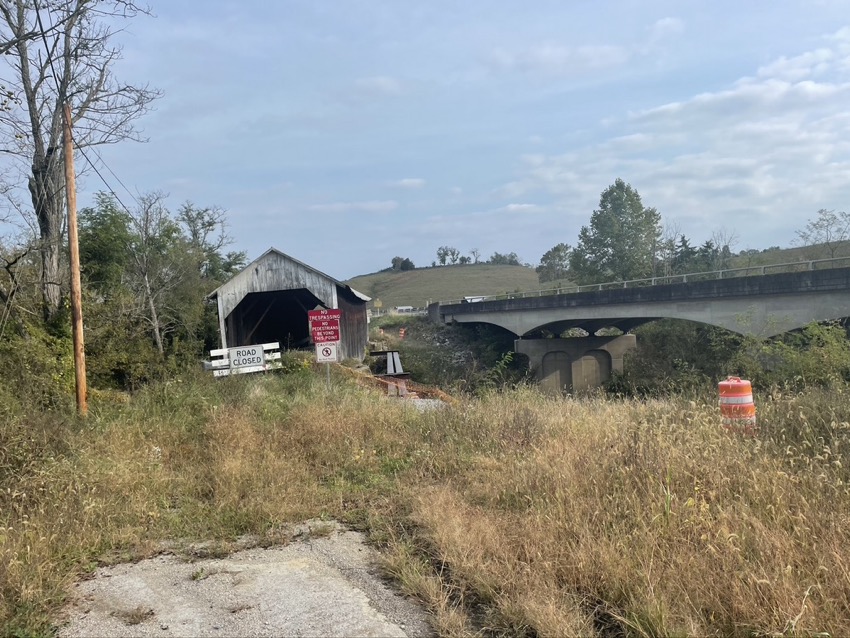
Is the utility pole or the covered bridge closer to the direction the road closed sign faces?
the utility pole

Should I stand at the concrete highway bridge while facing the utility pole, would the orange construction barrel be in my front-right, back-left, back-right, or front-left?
front-left

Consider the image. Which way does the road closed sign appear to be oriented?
toward the camera

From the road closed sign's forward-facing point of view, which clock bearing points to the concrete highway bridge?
The concrete highway bridge is roughly at 8 o'clock from the road closed sign.

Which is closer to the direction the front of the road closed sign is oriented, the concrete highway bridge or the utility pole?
the utility pole

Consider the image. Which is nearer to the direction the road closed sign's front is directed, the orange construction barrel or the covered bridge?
the orange construction barrel

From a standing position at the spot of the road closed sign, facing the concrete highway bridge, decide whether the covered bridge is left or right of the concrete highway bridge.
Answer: left

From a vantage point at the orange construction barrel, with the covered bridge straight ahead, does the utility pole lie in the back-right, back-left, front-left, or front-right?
front-left

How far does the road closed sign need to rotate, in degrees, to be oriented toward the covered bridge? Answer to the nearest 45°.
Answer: approximately 180°

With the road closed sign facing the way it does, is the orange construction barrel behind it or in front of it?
in front

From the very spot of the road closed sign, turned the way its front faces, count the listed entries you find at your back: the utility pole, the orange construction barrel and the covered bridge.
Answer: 1

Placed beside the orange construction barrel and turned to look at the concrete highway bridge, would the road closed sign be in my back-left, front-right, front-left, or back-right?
front-left

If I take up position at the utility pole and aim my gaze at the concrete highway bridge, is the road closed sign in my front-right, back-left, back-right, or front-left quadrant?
front-left

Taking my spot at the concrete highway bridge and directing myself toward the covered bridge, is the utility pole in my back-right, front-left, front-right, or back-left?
front-left
